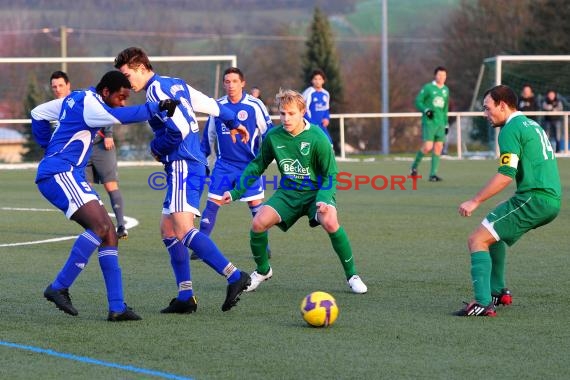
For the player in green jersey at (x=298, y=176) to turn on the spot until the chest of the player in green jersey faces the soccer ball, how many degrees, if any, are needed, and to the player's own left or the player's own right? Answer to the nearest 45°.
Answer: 0° — they already face it

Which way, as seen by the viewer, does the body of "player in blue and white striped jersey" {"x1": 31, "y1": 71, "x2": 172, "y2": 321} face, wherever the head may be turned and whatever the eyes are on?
to the viewer's right

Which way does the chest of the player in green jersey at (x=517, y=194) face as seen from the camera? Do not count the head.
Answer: to the viewer's left

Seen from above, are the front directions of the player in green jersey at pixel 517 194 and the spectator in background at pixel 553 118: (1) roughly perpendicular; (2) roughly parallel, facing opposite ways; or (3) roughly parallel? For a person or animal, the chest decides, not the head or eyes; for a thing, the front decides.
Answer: roughly perpendicular

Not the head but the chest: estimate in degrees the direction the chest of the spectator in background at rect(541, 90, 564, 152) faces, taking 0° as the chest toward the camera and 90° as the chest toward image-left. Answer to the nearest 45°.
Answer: approximately 0°

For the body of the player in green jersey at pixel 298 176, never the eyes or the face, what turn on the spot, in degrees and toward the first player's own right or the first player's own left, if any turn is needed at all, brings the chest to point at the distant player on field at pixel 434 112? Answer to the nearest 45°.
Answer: approximately 180°

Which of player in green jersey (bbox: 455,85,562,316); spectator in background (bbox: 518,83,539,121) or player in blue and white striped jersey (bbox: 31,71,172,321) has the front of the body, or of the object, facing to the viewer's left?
the player in green jersey

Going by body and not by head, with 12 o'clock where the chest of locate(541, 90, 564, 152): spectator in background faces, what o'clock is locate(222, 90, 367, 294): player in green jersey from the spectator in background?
The player in green jersey is roughly at 12 o'clock from the spectator in background.

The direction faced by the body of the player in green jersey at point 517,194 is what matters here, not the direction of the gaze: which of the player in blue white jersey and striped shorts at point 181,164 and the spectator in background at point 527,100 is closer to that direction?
the player in blue white jersey and striped shorts

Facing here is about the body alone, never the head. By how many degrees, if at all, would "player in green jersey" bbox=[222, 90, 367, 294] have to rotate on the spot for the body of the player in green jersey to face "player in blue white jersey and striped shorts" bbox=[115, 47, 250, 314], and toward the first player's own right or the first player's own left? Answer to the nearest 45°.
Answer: approximately 45° to the first player's own right
